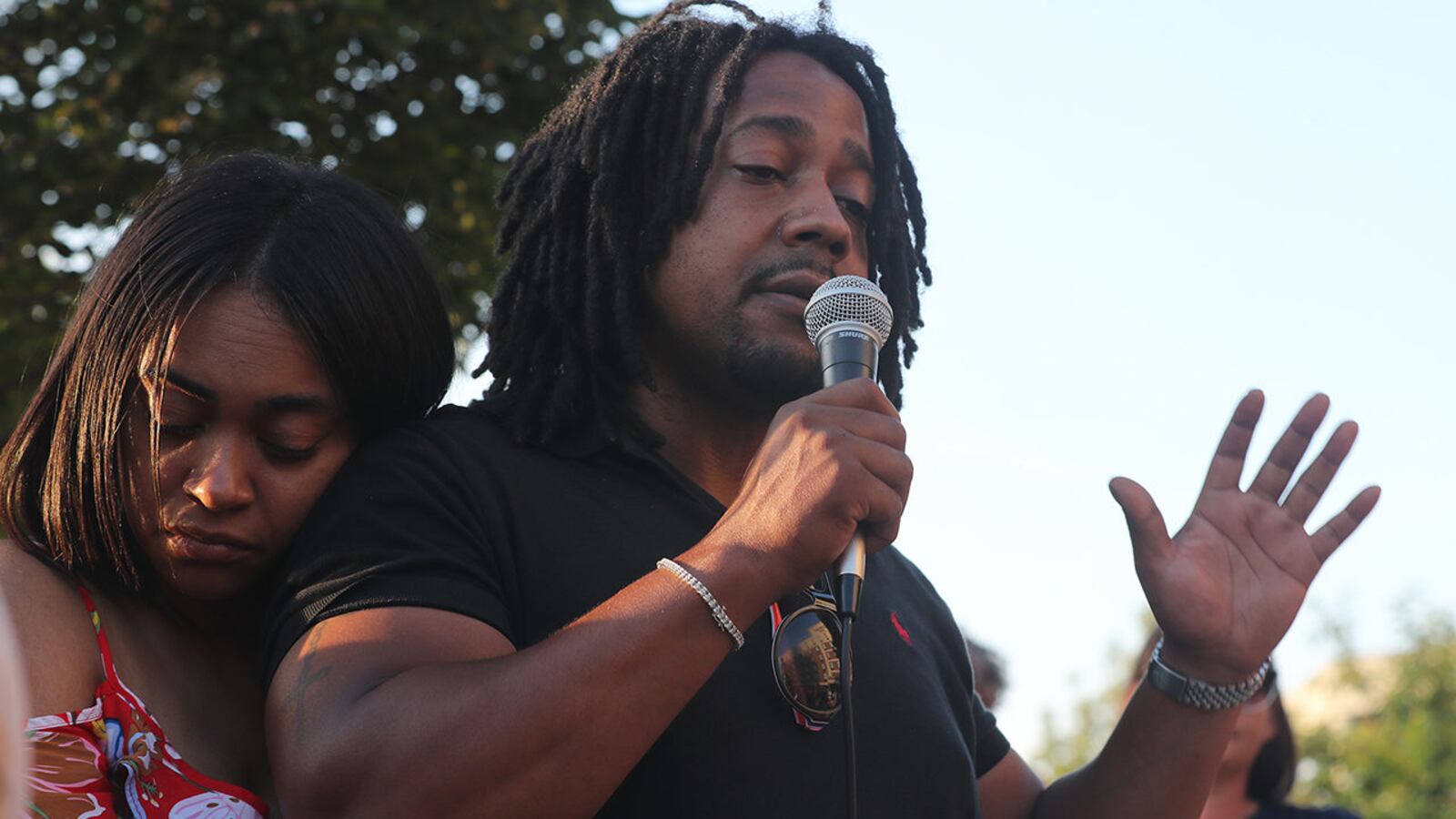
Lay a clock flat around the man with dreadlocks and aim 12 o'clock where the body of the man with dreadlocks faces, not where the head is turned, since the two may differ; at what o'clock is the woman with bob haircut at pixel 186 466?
The woman with bob haircut is roughly at 4 o'clock from the man with dreadlocks.

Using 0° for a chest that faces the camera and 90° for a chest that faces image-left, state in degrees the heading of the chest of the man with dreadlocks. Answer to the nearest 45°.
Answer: approximately 315°
